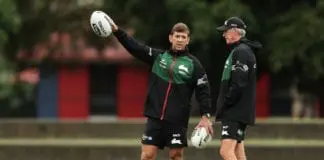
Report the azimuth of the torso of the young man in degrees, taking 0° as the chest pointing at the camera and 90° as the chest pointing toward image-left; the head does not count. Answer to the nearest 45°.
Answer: approximately 0°

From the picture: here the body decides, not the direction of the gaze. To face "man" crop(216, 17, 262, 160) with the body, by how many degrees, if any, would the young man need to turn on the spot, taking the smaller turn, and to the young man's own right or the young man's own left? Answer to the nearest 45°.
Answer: approximately 90° to the young man's own left
